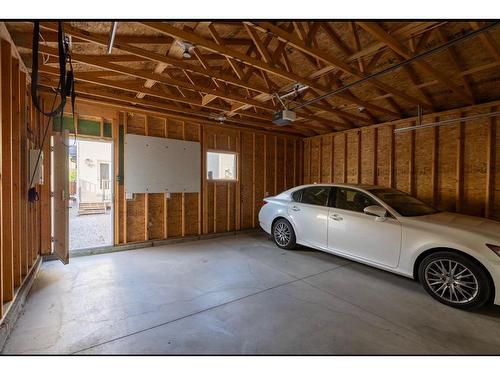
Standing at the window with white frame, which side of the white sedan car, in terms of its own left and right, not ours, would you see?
back

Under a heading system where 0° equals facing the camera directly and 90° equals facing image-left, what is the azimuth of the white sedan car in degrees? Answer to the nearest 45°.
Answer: approximately 315°

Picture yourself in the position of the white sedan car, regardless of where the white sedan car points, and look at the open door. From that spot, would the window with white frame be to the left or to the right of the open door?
right
